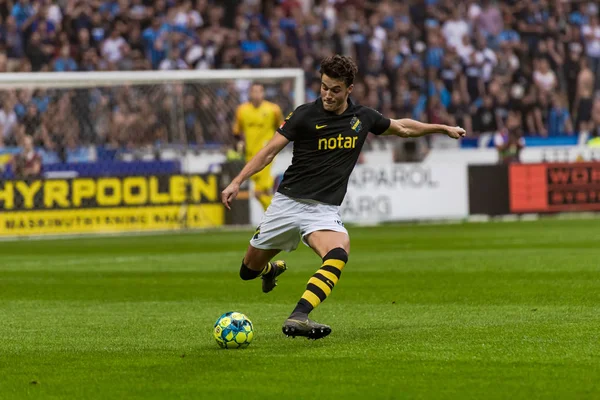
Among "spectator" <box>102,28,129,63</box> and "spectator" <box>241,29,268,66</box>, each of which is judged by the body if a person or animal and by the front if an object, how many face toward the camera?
2

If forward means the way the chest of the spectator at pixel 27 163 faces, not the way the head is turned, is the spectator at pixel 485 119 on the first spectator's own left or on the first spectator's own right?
on the first spectator's own left

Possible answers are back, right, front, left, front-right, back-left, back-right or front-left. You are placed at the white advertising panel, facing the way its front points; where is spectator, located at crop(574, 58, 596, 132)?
back-left

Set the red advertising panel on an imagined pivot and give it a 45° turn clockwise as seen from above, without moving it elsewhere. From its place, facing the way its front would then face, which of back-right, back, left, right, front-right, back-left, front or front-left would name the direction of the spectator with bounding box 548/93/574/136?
back-right

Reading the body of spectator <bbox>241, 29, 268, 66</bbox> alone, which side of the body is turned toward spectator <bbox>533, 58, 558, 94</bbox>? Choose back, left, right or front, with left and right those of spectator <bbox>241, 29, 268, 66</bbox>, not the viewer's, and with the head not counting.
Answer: left

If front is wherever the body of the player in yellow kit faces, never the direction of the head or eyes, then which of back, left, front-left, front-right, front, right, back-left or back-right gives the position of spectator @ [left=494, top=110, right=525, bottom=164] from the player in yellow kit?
back-left

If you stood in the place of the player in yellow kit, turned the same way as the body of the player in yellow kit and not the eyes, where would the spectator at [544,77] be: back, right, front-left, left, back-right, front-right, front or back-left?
back-left

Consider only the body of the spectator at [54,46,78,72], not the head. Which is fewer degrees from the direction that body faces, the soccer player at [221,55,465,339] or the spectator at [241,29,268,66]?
the soccer player

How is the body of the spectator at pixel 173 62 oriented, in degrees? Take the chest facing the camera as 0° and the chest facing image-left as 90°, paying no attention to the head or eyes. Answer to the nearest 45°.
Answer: approximately 0°

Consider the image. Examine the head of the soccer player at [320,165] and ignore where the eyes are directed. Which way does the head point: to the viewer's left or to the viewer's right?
to the viewer's left
